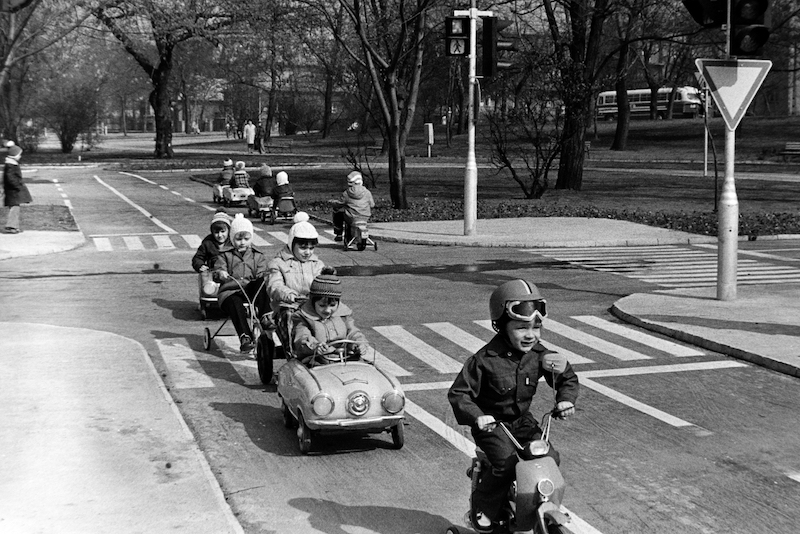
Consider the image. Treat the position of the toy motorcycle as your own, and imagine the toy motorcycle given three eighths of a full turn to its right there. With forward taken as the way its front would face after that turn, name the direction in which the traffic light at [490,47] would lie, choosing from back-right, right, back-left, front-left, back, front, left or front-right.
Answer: right

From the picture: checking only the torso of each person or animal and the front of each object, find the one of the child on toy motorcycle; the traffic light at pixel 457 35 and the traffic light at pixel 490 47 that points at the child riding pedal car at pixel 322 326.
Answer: the traffic light at pixel 457 35

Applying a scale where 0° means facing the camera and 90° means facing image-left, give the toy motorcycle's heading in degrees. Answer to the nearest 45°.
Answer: approximately 315°

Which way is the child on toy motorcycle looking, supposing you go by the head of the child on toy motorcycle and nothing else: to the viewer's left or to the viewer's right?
to the viewer's right

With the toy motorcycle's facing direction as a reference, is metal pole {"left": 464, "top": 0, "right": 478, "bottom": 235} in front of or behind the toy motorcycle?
behind

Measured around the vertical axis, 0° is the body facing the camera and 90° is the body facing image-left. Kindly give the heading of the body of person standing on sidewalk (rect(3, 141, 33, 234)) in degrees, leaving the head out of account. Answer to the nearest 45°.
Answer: approximately 270°
